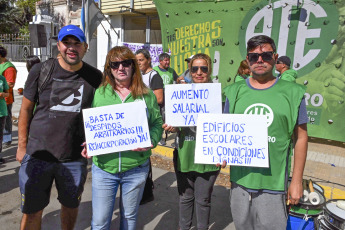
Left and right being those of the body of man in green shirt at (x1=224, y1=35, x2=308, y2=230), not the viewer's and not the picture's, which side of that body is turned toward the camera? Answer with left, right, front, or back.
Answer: front

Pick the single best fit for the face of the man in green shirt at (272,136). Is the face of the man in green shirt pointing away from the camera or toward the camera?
toward the camera

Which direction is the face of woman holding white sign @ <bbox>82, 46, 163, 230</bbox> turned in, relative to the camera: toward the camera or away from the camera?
toward the camera

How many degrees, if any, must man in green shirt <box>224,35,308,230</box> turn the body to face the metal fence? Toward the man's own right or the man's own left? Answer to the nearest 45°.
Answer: approximately 135° to the man's own right

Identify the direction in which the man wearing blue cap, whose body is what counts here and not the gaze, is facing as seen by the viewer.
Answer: toward the camera

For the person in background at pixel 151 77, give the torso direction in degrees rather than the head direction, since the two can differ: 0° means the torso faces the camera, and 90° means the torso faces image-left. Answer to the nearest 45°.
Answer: approximately 45°

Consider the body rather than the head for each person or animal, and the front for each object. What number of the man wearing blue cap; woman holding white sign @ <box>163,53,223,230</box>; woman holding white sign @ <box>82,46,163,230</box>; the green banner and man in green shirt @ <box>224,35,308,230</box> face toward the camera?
5

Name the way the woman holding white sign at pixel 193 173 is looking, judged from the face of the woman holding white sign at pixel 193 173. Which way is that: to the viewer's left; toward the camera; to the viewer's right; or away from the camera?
toward the camera

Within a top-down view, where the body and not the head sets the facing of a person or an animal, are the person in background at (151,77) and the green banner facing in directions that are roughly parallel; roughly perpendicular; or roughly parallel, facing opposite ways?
roughly parallel

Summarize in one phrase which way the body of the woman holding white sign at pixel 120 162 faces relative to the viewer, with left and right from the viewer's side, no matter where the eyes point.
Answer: facing the viewer

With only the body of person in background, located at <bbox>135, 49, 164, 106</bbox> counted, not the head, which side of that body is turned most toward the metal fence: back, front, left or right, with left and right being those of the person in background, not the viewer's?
right

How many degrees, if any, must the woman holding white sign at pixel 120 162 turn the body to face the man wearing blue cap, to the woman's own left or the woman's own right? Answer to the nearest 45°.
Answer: approximately 90° to the woman's own right

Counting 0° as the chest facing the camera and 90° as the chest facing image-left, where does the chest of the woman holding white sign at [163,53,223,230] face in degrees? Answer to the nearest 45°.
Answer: approximately 0°

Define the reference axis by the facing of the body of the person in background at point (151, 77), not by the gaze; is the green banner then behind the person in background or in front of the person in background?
behind

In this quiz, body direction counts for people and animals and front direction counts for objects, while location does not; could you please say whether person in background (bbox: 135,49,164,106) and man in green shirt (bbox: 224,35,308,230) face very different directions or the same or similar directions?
same or similar directions

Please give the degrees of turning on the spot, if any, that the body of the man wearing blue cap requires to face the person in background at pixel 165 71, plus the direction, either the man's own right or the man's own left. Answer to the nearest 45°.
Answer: approximately 135° to the man's own left
